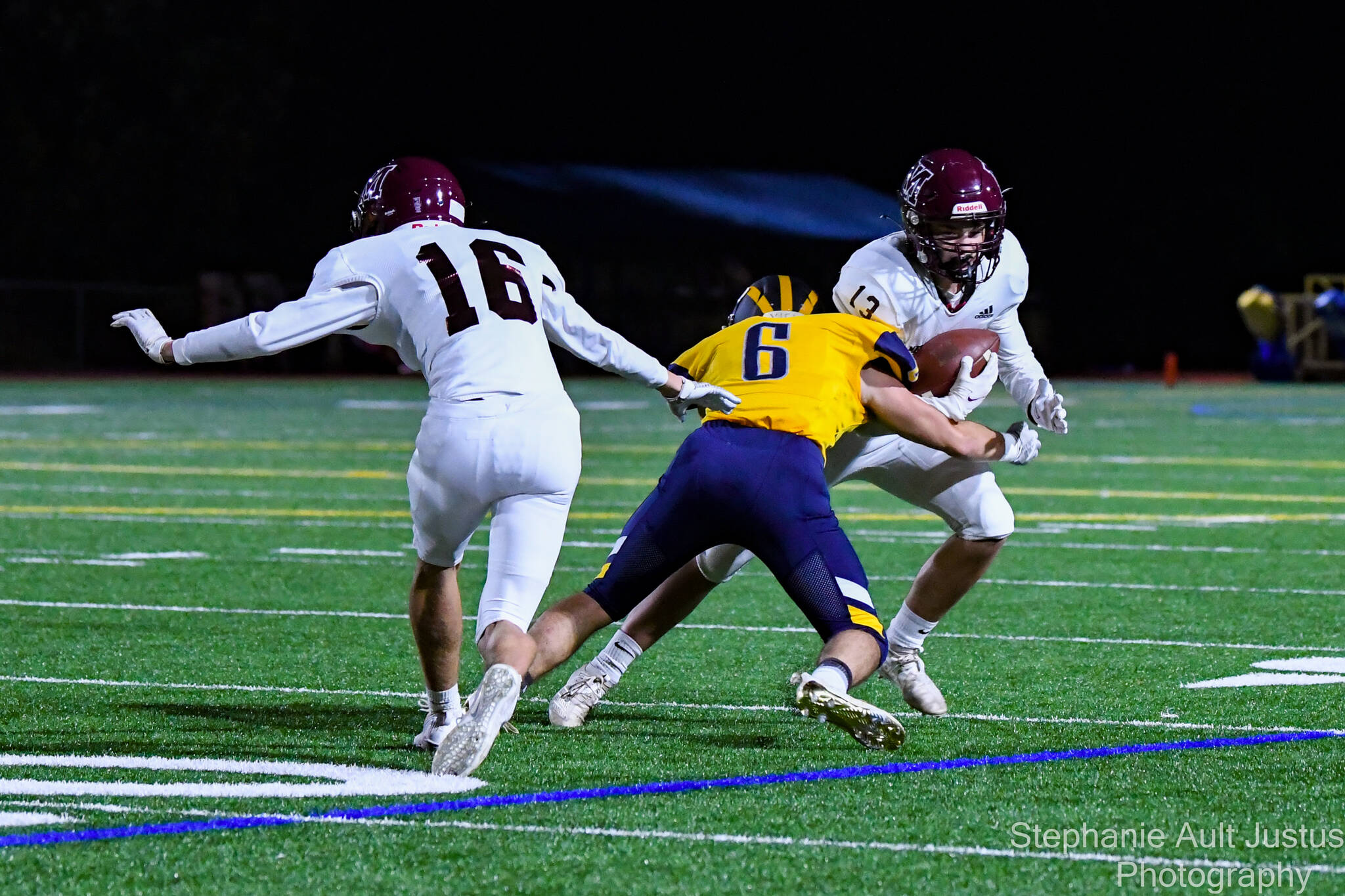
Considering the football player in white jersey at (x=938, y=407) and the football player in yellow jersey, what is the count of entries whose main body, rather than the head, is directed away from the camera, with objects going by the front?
1

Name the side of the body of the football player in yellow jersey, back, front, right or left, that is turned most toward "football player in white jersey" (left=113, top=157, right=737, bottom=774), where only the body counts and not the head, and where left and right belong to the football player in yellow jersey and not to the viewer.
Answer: left

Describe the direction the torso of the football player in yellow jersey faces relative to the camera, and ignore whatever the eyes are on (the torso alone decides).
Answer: away from the camera

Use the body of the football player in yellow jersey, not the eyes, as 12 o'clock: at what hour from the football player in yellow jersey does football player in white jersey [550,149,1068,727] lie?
The football player in white jersey is roughly at 1 o'clock from the football player in yellow jersey.

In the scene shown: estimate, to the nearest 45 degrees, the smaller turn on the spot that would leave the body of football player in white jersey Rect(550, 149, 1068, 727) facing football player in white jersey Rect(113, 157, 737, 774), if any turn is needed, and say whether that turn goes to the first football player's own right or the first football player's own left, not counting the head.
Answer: approximately 90° to the first football player's own right

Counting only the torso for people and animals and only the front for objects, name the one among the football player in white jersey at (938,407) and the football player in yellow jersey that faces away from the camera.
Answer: the football player in yellow jersey
